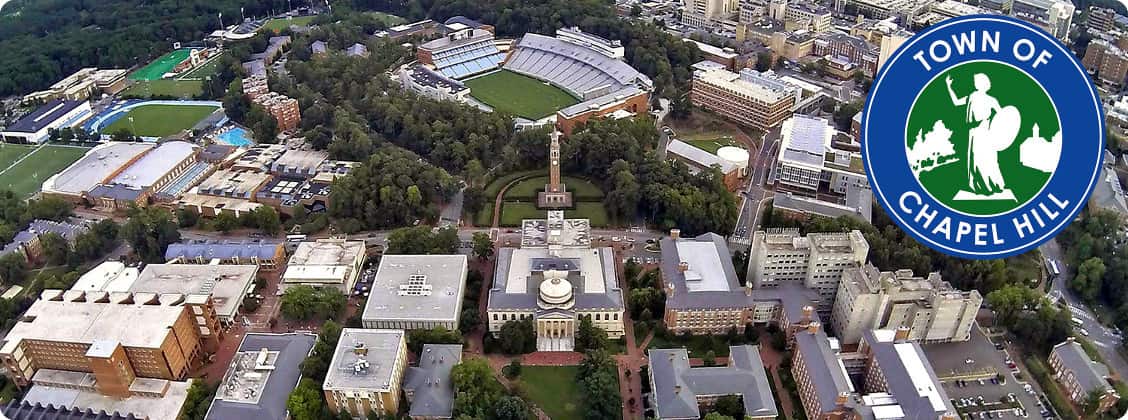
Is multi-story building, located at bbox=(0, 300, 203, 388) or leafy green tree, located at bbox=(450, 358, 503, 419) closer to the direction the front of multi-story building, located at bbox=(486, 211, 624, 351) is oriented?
the leafy green tree

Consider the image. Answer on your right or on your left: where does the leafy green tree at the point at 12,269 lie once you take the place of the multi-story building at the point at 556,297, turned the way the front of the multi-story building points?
on your right

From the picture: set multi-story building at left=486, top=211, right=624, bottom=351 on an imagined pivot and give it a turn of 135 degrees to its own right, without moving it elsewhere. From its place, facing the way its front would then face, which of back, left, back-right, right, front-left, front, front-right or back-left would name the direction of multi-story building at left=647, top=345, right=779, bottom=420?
back

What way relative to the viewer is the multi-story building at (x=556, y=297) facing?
toward the camera

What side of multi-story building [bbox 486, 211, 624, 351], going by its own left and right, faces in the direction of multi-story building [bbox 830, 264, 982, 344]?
left

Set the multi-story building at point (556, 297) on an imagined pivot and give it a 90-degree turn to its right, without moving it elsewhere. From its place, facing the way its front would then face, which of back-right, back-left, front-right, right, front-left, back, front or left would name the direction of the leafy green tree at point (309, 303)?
front

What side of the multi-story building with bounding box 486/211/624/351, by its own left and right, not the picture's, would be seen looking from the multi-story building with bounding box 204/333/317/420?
right

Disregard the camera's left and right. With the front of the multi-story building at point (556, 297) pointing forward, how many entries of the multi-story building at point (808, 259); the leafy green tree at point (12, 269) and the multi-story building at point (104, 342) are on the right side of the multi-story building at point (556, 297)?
2

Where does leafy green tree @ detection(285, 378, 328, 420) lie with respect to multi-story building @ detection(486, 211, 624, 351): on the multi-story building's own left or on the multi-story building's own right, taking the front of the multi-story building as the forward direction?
on the multi-story building's own right

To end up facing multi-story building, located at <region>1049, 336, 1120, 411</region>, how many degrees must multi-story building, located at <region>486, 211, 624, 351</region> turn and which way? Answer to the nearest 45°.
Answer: approximately 90° to its left

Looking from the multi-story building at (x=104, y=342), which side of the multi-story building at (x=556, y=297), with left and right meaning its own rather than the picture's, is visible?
right

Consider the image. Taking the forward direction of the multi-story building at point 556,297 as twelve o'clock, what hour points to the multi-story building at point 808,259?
the multi-story building at point 808,259 is roughly at 9 o'clock from the multi-story building at point 556,297.

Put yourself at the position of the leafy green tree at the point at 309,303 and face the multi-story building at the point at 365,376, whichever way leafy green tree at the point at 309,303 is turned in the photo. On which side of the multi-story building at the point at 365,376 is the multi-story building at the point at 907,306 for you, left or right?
left

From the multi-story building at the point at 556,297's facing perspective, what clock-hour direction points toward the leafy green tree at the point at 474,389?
The leafy green tree is roughly at 1 o'clock from the multi-story building.

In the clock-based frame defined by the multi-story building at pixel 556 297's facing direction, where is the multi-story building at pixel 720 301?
the multi-story building at pixel 720 301 is roughly at 9 o'clock from the multi-story building at pixel 556 297.
